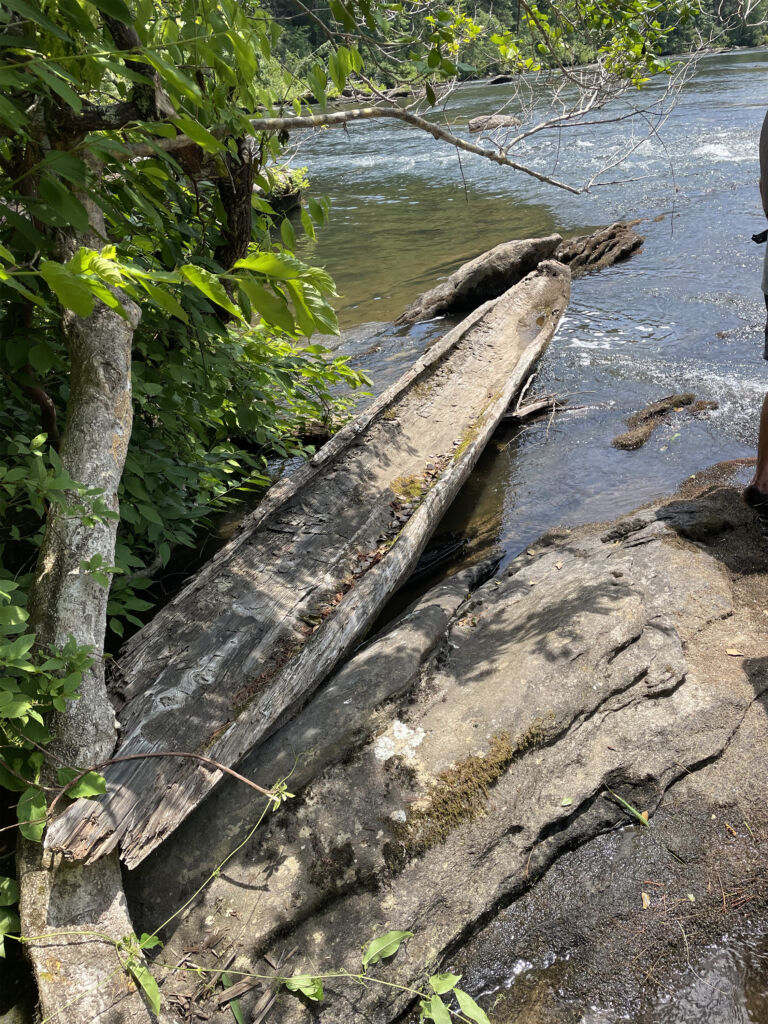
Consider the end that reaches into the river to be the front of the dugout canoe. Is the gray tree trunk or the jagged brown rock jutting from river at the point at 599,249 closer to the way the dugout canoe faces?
the jagged brown rock jutting from river

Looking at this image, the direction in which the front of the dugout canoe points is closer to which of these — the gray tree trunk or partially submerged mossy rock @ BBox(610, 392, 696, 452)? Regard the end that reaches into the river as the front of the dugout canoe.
the partially submerged mossy rock

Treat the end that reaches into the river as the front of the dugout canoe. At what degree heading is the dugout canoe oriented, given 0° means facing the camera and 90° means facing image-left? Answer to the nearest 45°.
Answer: approximately 225°

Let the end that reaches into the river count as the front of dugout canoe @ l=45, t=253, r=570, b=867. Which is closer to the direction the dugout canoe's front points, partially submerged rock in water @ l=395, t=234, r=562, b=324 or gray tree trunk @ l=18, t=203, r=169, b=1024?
the partially submerged rock in water
